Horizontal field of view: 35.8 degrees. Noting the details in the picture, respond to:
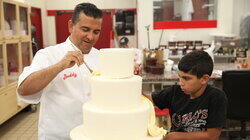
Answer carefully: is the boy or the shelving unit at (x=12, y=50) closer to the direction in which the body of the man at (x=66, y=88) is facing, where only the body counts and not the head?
the boy

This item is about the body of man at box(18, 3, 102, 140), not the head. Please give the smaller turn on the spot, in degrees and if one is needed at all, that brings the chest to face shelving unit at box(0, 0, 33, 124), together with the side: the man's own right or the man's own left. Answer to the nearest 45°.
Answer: approximately 135° to the man's own left

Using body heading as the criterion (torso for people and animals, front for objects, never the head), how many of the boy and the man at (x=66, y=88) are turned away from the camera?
0

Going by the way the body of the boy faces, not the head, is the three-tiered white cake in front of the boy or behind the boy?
in front

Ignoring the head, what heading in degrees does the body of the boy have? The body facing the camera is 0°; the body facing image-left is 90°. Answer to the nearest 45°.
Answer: approximately 45°

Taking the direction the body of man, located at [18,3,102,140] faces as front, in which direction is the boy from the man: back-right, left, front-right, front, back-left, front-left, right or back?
front-left

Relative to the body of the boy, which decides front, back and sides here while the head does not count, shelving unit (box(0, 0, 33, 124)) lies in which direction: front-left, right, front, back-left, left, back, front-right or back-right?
right

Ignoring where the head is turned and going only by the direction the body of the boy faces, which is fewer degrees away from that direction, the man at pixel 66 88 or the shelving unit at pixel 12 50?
the man
